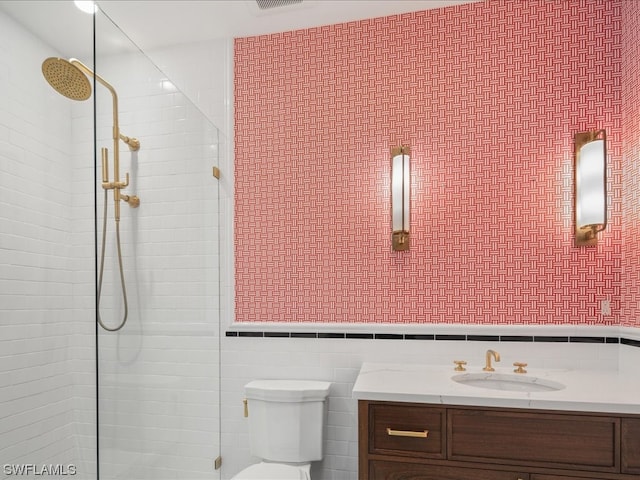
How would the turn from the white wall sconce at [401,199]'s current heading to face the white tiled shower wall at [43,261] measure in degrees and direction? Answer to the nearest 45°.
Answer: approximately 45° to its right

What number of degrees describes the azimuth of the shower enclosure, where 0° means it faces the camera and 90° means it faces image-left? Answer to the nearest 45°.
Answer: approximately 315°

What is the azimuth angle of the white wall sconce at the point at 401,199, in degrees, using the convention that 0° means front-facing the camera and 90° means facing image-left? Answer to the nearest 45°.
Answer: approximately 0°
